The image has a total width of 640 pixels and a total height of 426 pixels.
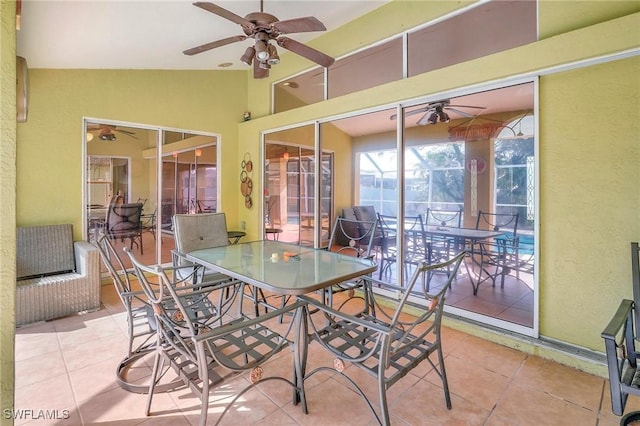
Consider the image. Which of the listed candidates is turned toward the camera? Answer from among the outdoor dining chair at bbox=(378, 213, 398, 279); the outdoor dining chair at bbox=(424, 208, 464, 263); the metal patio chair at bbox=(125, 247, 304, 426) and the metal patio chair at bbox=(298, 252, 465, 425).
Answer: the outdoor dining chair at bbox=(424, 208, 464, 263)

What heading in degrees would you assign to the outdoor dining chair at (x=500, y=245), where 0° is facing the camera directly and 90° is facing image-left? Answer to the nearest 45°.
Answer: approximately 45°

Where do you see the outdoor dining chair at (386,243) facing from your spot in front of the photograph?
facing away from the viewer and to the right of the viewer

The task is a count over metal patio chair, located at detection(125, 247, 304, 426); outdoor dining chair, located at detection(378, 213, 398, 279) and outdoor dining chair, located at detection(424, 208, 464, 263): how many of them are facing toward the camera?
1

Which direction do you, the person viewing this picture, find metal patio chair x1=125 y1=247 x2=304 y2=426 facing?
facing away from the viewer and to the right of the viewer

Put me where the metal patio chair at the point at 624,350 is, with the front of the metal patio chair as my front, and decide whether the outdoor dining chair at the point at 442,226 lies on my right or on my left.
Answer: on my right

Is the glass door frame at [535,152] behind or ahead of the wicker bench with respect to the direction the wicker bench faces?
ahead

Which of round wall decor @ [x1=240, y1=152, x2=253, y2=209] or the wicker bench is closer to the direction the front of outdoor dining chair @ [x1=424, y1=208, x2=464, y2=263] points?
the wicker bench

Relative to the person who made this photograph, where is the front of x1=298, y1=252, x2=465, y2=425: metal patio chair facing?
facing away from the viewer and to the left of the viewer

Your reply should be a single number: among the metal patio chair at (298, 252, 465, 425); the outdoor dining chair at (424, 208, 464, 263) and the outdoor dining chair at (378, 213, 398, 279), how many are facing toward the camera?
1
